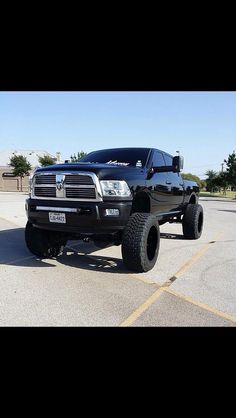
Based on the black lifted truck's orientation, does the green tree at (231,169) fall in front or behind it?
behind

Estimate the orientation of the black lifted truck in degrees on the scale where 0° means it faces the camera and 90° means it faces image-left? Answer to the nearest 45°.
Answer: approximately 45°
